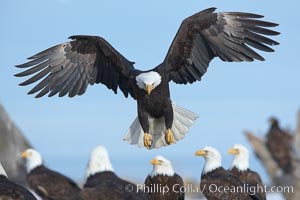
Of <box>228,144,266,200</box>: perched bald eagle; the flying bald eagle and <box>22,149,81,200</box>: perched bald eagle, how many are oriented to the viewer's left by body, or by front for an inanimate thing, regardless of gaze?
2

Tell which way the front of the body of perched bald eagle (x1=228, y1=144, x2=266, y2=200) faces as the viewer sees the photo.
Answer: to the viewer's left

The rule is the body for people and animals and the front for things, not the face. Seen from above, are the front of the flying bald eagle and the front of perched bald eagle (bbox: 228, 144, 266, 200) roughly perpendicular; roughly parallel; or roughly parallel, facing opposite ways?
roughly perpendicular

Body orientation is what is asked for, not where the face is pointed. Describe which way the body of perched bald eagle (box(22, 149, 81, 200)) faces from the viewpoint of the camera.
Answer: to the viewer's left

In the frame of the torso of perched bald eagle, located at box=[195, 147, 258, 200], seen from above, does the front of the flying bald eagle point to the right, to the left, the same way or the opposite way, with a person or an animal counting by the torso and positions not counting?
to the left

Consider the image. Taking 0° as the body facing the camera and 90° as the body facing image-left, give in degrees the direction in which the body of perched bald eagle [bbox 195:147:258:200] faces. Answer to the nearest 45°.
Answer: approximately 90°

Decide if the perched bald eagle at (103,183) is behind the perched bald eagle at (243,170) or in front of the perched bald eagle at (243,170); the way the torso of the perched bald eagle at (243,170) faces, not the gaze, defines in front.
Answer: in front

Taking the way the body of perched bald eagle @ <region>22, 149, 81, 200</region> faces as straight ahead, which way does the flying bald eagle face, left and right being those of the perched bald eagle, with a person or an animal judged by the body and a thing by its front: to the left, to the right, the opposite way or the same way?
to the left
